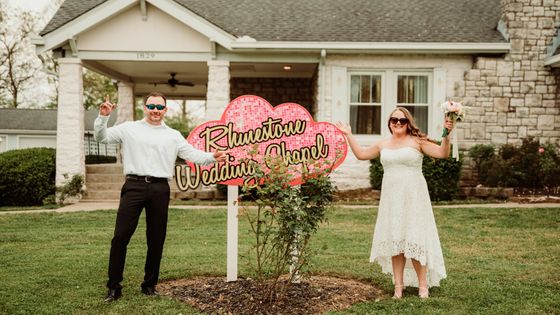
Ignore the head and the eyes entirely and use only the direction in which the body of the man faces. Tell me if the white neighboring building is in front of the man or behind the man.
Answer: behind

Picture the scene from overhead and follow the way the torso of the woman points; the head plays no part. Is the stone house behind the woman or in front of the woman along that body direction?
behind

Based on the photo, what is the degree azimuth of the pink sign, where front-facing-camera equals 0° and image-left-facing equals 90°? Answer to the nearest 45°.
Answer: approximately 0°

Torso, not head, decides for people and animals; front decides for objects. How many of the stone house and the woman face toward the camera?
2

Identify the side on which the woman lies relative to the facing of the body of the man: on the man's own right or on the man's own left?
on the man's own left

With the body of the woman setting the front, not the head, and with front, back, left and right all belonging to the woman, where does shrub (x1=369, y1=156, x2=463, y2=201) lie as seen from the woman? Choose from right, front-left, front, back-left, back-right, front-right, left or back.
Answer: back

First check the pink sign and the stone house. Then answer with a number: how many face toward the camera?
2

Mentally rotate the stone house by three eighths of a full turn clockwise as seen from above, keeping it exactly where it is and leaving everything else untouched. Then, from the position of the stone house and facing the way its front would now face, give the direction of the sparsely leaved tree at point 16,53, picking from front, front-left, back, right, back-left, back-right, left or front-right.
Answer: front

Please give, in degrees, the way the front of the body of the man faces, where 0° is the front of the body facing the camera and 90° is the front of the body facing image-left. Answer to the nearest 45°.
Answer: approximately 0°
